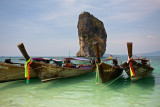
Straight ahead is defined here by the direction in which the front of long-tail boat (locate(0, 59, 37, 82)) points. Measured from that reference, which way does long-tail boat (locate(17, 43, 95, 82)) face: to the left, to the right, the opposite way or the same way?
the same way

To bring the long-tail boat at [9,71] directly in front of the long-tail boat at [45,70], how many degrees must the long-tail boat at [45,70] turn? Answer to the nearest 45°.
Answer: approximately 45° to its right

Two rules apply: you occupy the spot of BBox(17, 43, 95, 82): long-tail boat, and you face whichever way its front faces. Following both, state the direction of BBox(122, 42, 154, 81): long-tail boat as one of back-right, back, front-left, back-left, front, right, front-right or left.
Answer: back-left

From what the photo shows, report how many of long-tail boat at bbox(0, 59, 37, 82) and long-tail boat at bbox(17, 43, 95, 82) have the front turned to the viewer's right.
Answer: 0

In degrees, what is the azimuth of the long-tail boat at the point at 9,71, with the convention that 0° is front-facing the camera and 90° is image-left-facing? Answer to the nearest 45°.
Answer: approximately 45°

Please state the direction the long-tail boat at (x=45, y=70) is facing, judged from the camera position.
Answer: facing the viewer and to the left of the viewer
